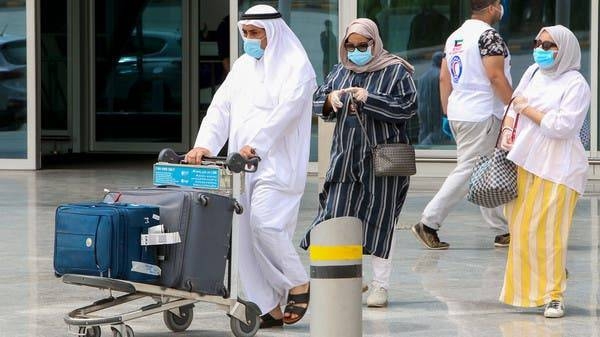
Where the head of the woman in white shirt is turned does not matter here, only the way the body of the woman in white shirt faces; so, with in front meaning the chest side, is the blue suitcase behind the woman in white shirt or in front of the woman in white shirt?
in front

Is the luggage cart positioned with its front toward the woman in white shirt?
no

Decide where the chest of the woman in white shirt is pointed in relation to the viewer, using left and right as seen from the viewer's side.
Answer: facing the viewer and to the left of the viewer

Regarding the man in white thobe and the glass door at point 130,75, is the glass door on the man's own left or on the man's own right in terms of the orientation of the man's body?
on the man's own right

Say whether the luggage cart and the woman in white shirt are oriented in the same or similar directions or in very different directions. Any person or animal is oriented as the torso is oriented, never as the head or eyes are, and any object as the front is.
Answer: same or similar directions

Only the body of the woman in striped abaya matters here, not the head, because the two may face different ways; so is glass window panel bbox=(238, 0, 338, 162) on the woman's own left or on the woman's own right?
on the woman's own right

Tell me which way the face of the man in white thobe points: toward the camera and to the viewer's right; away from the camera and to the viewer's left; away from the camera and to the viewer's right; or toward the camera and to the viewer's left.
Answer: toward the camera and to the viewer's left

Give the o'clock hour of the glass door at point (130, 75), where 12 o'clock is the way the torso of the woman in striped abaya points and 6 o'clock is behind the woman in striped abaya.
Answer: The glass door is roughly at 4 o'clock from the woman in striped abaya.

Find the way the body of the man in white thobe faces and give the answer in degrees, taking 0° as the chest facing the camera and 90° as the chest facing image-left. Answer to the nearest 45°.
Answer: approximately 45°

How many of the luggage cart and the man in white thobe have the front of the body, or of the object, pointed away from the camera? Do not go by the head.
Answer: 0

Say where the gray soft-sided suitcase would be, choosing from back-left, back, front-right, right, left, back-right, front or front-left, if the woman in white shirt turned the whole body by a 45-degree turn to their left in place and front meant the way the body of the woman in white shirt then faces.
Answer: front-right

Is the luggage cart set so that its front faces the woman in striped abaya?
no
